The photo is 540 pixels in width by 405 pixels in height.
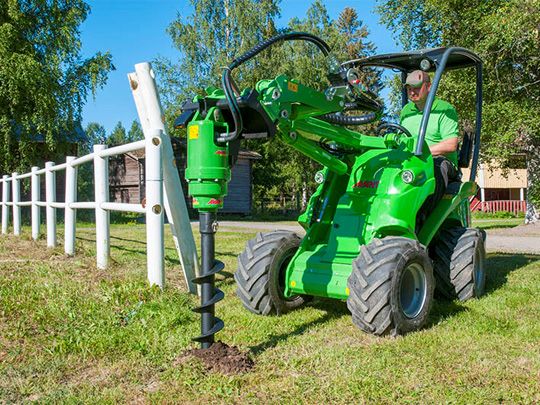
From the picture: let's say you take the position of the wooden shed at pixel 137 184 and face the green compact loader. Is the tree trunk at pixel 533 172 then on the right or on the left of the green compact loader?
left

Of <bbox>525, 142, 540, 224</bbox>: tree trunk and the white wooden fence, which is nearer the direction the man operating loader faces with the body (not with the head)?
the white wooden fence

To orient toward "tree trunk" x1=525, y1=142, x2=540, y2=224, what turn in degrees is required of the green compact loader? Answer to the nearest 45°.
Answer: approximately 180°

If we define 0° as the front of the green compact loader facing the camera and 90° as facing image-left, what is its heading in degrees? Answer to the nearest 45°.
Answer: approximately 45°

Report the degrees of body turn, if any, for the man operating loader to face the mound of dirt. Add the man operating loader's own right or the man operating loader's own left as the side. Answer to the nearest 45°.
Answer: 0° — they already face it

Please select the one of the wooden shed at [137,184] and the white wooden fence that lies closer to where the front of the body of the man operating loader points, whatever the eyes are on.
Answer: the white wooden fence

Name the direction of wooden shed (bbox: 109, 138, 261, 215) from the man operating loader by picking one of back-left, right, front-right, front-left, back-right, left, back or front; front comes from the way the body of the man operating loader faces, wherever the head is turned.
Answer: right

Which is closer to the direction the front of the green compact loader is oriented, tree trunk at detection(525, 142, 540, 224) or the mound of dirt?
the mound of dirt

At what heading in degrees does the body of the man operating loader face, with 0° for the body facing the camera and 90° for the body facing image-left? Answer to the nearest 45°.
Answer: approximately 45°

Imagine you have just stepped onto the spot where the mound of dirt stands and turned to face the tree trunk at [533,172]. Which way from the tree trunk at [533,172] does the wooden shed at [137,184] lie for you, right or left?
left

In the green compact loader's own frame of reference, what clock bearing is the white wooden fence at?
The white wooden fence is roughly at 2 o'clock from the green compact loader.

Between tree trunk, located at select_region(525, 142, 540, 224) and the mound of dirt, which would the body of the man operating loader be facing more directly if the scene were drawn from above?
the mound of dirt
